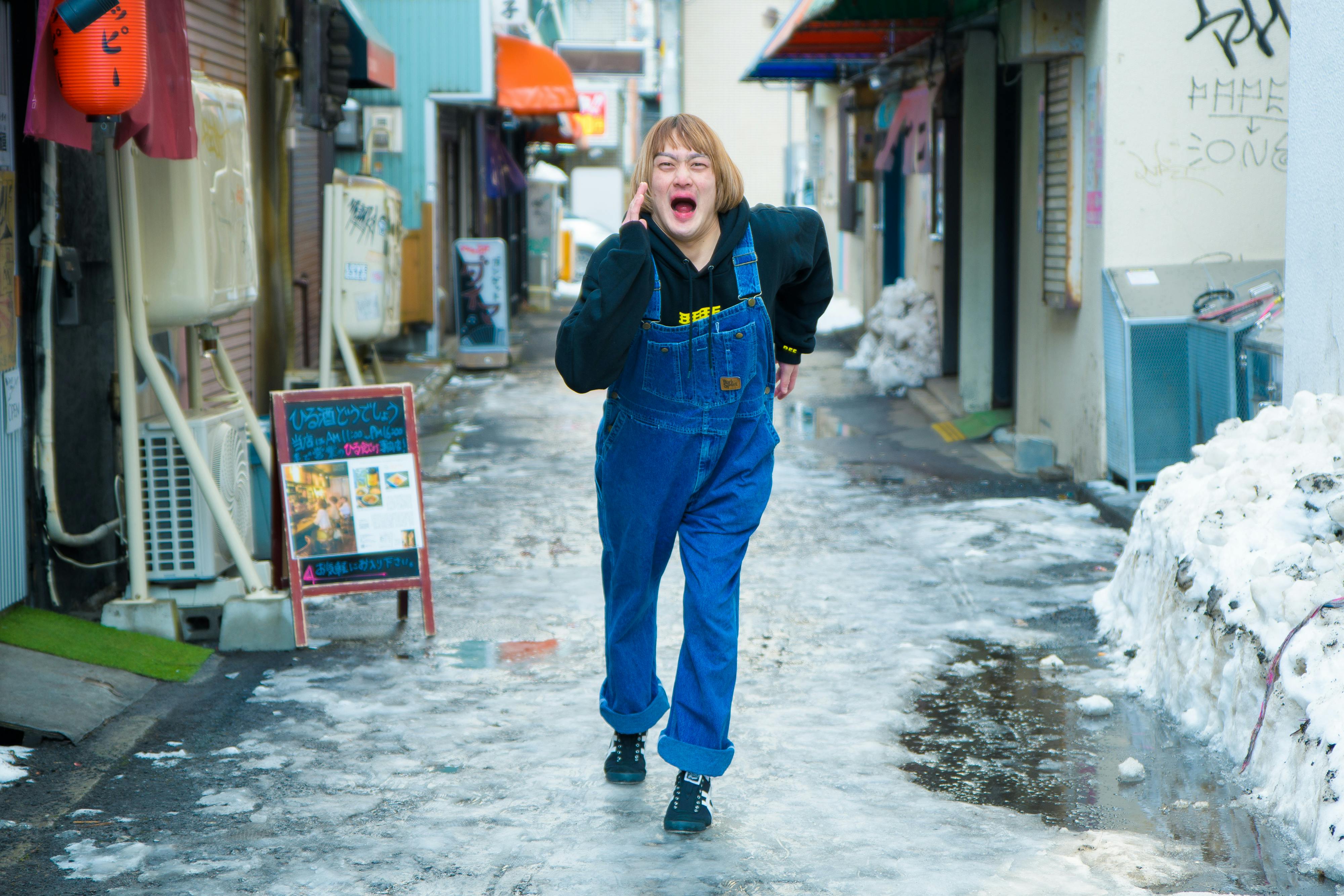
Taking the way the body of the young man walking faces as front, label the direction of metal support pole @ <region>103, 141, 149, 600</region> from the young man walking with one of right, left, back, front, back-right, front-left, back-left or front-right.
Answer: back-right

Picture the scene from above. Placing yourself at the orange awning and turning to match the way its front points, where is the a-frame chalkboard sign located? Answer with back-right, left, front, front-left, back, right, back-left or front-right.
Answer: right

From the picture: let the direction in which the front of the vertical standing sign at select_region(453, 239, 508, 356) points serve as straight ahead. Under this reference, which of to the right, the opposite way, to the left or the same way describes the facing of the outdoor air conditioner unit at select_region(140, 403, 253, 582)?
to the left

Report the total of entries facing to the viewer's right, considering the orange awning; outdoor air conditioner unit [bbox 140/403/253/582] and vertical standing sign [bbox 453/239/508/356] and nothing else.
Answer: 2

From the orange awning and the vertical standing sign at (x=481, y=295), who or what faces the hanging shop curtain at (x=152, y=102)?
the vertical standing sign

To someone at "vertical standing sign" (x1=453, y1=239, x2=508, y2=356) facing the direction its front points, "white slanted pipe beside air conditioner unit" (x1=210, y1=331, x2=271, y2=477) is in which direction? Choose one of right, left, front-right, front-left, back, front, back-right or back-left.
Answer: front

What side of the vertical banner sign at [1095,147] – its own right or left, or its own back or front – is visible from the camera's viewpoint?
left

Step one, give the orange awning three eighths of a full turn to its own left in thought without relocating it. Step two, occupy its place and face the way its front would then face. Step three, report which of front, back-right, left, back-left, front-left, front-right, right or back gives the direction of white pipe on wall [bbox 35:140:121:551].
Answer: back-left

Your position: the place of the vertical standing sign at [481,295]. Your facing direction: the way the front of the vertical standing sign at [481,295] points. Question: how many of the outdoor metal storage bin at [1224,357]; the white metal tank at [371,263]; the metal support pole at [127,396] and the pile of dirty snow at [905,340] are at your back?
0

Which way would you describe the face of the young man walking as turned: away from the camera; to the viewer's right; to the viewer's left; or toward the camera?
toward the camera

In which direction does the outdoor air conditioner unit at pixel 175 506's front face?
to the viewer's right

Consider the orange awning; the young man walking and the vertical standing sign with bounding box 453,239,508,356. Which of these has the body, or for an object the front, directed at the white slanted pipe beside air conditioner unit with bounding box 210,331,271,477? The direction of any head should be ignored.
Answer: the vertical standing sign

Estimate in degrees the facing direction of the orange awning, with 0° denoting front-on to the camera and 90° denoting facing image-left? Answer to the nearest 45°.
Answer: approximately 270°

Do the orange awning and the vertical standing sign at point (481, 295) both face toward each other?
no

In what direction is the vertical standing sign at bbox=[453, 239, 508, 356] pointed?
toward the camera

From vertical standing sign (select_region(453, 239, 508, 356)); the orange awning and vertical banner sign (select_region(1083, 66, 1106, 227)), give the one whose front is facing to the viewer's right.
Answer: the orange awning
